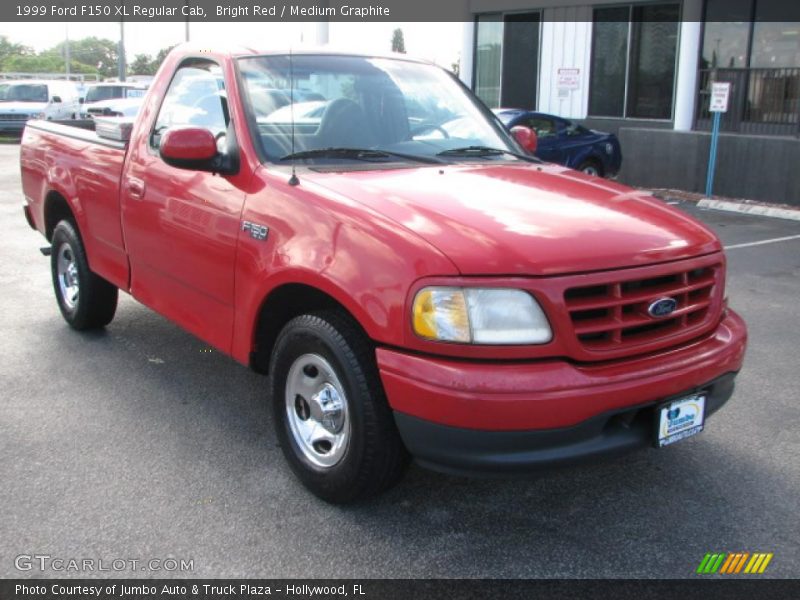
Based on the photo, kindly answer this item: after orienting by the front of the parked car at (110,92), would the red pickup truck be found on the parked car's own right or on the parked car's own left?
on the parked car's own left

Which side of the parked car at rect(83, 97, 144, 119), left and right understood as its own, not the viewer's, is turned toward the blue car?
left

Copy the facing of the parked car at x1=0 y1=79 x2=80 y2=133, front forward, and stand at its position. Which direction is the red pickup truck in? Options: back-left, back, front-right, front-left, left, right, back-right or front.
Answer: front-left

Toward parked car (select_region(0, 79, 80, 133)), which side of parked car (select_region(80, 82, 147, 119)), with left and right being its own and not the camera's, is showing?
right

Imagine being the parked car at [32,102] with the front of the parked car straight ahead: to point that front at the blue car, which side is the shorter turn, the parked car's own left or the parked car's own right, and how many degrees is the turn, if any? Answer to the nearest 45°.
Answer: approximately 90° to the parked car's own left

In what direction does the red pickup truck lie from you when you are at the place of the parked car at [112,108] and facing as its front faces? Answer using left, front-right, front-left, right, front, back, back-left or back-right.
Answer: front-left

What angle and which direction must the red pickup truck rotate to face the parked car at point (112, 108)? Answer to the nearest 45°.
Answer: approximately 135° to its left

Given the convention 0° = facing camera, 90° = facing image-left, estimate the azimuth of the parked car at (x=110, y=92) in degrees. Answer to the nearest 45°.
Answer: approximately 45°
